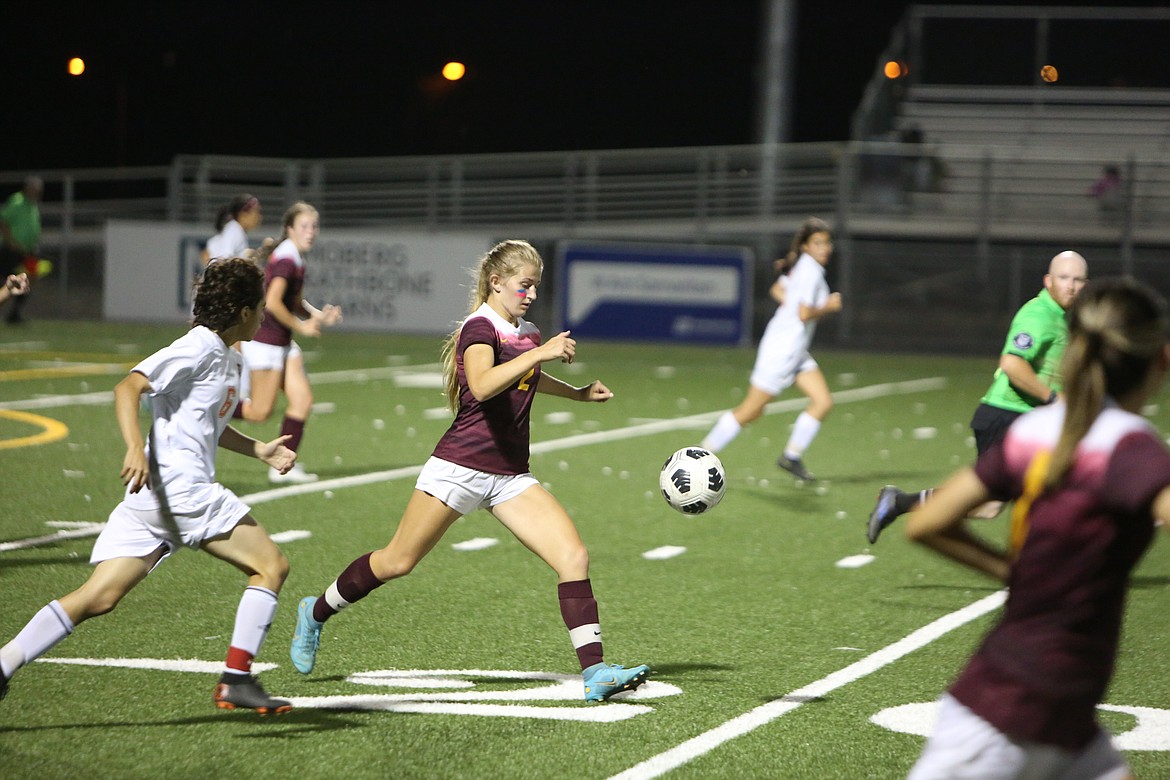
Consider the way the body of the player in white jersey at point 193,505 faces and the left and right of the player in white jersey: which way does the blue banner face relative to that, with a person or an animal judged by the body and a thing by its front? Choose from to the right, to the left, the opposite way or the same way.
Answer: to the right

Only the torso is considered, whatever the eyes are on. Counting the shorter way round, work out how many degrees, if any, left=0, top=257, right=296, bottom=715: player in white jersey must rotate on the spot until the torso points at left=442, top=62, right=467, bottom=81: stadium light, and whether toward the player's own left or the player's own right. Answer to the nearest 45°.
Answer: approximately 90° to the player's own left

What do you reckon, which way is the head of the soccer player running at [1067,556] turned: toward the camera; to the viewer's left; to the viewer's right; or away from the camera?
away from the camera

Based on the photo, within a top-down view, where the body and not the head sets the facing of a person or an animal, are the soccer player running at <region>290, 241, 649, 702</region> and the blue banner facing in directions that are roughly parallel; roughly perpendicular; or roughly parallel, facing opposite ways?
roughly perpendicular

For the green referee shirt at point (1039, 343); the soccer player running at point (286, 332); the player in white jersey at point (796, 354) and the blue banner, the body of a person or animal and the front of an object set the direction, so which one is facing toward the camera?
the blue banner

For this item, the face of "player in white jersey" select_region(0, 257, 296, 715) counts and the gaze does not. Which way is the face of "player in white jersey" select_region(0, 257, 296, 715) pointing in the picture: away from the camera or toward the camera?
away from the camera

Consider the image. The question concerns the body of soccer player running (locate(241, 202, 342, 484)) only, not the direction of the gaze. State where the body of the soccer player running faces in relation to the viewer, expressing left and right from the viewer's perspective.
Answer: facing to the right of the viewer

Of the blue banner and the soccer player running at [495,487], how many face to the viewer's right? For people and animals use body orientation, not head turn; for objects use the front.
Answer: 1

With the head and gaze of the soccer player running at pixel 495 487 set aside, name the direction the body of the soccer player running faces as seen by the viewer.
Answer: to the viewer's right
